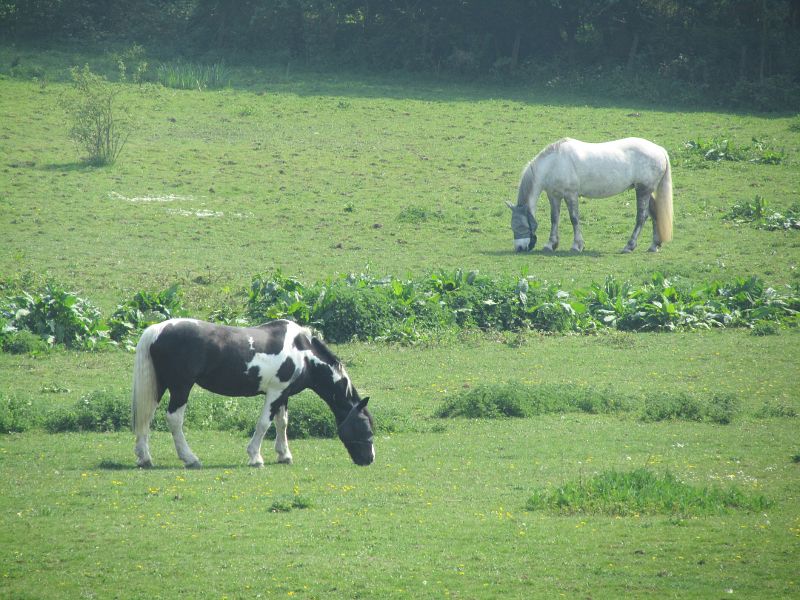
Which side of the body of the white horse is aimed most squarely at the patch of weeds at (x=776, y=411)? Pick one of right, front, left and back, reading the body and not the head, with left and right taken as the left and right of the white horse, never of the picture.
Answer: left

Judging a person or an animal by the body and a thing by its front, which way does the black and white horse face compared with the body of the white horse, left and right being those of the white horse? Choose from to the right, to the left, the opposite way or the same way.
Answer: the opposite way

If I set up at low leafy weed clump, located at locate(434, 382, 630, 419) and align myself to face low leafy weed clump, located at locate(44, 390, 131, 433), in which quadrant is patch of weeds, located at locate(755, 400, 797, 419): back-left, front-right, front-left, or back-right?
back-left

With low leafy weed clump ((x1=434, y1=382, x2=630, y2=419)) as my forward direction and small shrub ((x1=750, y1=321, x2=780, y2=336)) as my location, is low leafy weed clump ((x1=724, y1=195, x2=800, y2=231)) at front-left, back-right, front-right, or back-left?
back-right

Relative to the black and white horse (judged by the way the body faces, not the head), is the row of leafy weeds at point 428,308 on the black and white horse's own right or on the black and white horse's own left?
on the black and white horse's own left

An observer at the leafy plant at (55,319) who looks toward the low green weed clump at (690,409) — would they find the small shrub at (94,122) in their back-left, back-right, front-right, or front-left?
back-left

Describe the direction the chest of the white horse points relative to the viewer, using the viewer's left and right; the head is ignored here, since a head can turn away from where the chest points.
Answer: facing to the left of the viewer

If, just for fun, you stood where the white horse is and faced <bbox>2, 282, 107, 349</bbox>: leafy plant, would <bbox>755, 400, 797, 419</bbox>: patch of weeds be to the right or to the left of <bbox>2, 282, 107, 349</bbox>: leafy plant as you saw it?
left

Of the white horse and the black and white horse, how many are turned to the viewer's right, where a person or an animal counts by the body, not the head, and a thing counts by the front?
1

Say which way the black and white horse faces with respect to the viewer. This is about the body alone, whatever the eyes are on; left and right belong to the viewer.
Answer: facing to the right of the viewer

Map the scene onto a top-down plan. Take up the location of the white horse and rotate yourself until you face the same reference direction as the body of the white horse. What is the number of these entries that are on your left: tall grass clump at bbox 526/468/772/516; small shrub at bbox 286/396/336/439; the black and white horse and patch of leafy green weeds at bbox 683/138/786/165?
3

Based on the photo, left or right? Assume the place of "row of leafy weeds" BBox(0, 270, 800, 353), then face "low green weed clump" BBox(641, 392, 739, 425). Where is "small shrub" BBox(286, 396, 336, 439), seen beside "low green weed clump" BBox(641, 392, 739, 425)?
right
